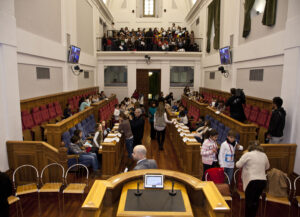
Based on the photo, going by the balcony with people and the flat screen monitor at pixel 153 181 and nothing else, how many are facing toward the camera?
2

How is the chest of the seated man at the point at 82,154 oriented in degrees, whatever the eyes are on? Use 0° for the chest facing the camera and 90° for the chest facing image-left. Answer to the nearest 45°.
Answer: approximately 270°

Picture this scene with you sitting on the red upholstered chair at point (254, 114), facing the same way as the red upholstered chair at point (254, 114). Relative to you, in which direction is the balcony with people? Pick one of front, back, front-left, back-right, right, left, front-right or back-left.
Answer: right

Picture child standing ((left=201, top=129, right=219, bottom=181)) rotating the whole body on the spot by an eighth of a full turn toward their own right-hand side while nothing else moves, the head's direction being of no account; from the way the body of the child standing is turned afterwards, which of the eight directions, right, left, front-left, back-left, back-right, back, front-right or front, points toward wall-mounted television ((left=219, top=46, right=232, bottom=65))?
back-left

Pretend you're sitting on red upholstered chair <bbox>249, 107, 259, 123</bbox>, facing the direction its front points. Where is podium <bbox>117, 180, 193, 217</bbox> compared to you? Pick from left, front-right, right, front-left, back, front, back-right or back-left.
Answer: front-left

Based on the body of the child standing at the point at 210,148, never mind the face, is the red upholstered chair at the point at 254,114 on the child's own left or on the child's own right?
on the child's own left

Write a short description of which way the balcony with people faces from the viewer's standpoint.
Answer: facing the viewer

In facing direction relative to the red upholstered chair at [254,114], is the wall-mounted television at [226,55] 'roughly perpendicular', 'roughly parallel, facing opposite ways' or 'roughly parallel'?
roughly parallel

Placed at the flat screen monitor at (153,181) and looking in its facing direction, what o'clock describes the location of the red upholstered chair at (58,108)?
The red upholstered chair is roughly at 5 o'clock from the flat screen monitor.

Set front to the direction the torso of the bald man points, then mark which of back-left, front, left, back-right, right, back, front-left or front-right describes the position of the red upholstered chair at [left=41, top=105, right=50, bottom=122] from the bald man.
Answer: front

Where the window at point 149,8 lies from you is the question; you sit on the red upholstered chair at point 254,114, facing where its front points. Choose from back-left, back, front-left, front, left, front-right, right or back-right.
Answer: right

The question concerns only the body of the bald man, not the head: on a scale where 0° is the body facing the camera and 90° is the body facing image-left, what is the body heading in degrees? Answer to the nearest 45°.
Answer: approximately 135°

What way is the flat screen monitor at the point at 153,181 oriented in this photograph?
toward the camera

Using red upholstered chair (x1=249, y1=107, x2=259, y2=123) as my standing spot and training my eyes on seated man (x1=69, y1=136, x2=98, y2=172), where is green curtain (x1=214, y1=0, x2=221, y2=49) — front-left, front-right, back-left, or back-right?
back-right

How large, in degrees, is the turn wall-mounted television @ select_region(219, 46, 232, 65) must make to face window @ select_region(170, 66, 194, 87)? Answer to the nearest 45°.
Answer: approximately 90° to its right
